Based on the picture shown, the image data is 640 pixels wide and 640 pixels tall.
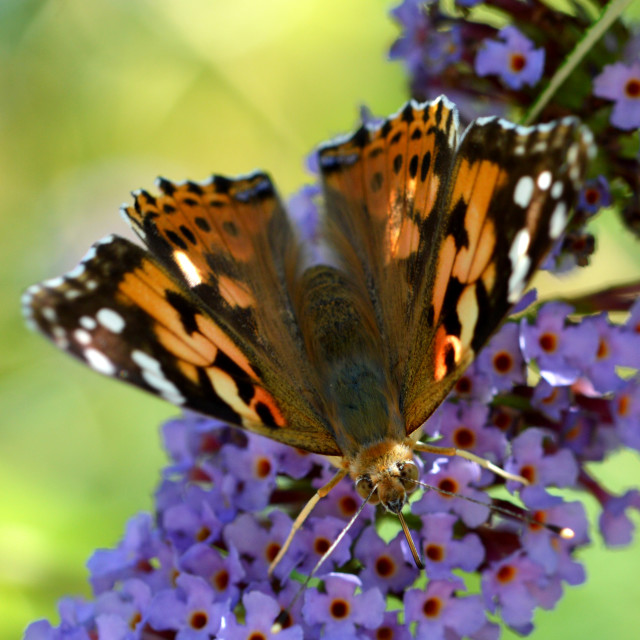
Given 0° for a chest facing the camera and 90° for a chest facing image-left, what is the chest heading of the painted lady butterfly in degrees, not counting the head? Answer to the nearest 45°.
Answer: approximately 0°
